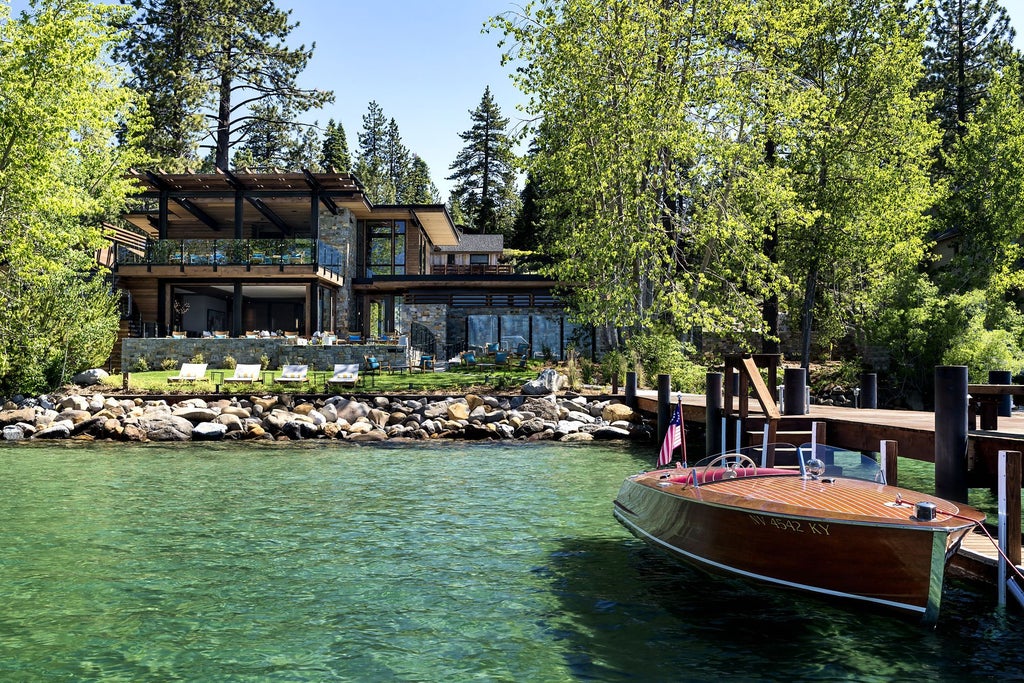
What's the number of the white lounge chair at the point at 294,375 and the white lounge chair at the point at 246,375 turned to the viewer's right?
0

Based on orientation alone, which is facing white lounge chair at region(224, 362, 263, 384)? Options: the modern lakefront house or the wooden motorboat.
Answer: the modern lakefront house

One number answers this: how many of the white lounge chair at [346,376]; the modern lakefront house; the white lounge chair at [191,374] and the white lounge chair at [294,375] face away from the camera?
0

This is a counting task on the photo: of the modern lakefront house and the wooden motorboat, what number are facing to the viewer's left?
0

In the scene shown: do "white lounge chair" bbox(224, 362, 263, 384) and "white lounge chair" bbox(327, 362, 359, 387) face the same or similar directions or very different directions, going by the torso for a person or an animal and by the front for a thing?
same or similar directions

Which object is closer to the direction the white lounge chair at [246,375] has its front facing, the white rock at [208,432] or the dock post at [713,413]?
the white rock

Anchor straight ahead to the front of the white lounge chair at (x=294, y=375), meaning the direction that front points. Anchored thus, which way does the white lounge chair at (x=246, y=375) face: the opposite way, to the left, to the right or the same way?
the same way

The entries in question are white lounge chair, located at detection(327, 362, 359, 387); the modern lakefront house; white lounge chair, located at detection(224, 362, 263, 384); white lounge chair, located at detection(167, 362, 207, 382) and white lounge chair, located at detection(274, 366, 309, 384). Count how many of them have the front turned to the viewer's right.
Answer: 0

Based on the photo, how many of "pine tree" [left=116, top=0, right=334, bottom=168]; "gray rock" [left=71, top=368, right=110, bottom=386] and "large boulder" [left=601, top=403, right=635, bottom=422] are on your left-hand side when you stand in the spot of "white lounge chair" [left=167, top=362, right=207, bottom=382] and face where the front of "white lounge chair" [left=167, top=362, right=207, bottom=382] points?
1

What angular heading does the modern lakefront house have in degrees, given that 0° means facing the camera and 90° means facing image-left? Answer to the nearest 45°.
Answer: approximately 0°

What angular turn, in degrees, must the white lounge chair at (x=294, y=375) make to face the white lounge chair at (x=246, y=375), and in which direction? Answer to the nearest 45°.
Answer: approximately 45° to its right

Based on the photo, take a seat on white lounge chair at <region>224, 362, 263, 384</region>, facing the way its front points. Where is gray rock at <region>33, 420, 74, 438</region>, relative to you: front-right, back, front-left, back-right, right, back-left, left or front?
front

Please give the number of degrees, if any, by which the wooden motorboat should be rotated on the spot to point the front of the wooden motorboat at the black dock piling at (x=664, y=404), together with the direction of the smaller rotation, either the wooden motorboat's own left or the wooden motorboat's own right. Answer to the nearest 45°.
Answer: approximately 135° to the wooden motorboat's own left

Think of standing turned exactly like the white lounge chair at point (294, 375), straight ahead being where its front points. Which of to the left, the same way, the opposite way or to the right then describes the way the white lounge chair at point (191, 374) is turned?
the same way

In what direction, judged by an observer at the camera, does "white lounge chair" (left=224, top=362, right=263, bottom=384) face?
facing the viewer and to the left of the viewer

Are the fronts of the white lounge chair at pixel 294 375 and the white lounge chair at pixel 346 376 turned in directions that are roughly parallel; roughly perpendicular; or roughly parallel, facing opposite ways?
roughly parallel

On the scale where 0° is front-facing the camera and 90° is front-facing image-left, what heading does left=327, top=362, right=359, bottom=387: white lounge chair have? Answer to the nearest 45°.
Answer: approximately 45°

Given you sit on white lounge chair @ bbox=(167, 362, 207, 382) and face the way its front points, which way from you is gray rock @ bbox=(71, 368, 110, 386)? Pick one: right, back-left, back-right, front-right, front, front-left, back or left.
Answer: front-right

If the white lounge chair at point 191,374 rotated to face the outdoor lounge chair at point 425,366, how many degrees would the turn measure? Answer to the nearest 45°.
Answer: approximately 135° to its left

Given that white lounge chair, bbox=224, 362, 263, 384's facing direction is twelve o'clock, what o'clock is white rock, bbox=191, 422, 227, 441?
The white rock is roughly at 11 o'clock from the white lounge chair.
